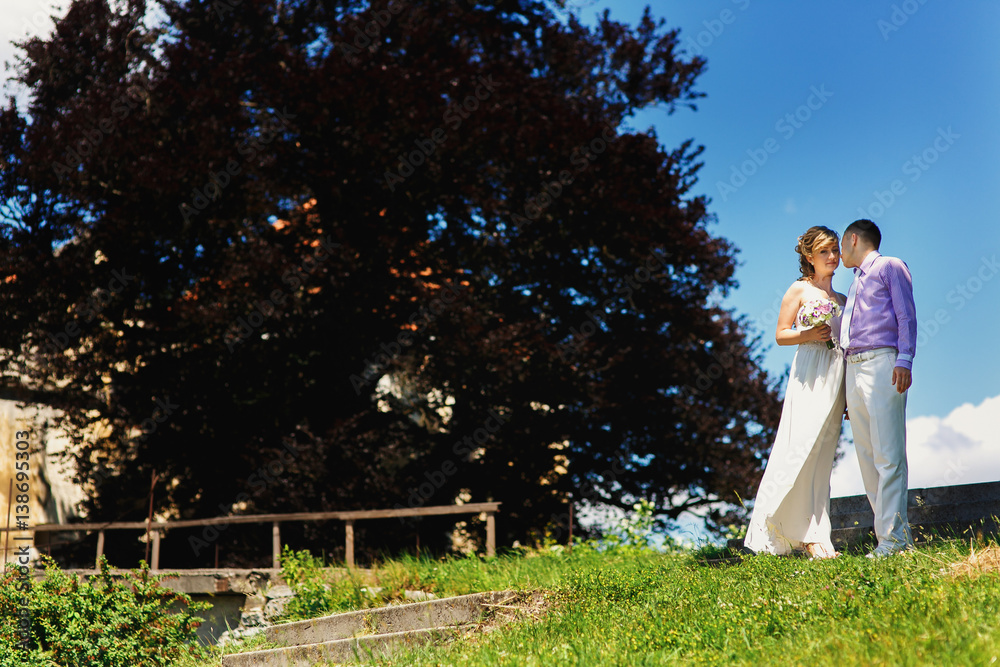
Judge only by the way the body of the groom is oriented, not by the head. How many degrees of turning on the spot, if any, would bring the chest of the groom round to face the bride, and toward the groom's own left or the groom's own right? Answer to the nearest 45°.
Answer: approximately 90° to the groom's own right

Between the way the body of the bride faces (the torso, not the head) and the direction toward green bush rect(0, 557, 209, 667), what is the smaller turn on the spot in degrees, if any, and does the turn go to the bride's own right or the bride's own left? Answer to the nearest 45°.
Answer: approximately 135° to the bride's own right

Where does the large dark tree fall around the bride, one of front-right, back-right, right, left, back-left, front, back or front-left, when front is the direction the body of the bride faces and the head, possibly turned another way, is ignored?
back

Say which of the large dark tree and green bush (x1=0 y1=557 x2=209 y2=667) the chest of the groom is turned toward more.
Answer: the green bush

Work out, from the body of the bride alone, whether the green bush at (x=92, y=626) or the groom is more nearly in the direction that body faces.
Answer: the groom

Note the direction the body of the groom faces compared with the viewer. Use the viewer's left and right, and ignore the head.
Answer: facing the viewer and to the left of the viewer

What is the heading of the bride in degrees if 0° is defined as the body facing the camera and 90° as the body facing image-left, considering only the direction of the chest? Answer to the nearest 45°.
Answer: approximately 315°

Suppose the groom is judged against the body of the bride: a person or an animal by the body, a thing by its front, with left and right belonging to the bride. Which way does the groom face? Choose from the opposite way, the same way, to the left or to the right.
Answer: to the right

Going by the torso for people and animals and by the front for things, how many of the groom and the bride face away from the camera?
0

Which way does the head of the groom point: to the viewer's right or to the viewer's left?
to the viewer's left

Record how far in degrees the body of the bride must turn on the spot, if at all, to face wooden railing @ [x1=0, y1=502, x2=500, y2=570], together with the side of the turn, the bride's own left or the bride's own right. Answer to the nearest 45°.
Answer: approximately 180°

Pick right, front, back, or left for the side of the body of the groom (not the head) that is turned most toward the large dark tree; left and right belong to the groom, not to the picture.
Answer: right
